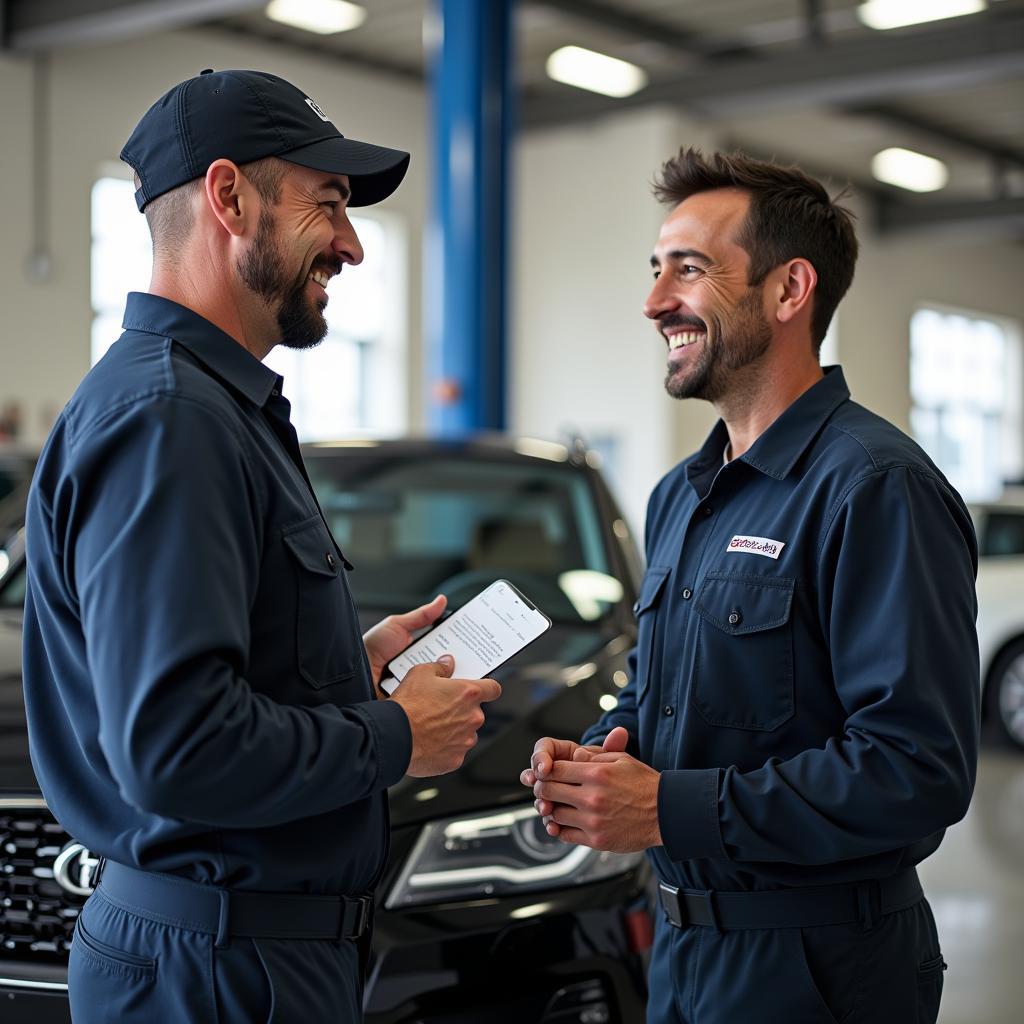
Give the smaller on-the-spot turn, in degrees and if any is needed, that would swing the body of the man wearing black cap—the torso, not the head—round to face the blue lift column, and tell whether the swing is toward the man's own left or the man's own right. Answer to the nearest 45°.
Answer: approximately 90° to the man's own left

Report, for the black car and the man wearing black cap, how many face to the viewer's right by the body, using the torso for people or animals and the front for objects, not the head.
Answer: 1

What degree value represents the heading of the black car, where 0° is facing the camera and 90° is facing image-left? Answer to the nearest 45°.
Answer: approximately 45°

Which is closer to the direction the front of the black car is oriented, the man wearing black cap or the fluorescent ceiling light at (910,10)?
the man wearing black cap

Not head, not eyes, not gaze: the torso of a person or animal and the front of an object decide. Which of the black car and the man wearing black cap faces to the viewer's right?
the man wearing black cap

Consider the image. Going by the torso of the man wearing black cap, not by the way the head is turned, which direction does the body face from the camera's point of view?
to the viewer's right

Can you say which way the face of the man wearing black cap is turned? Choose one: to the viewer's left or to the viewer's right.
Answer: to the viewer's right
